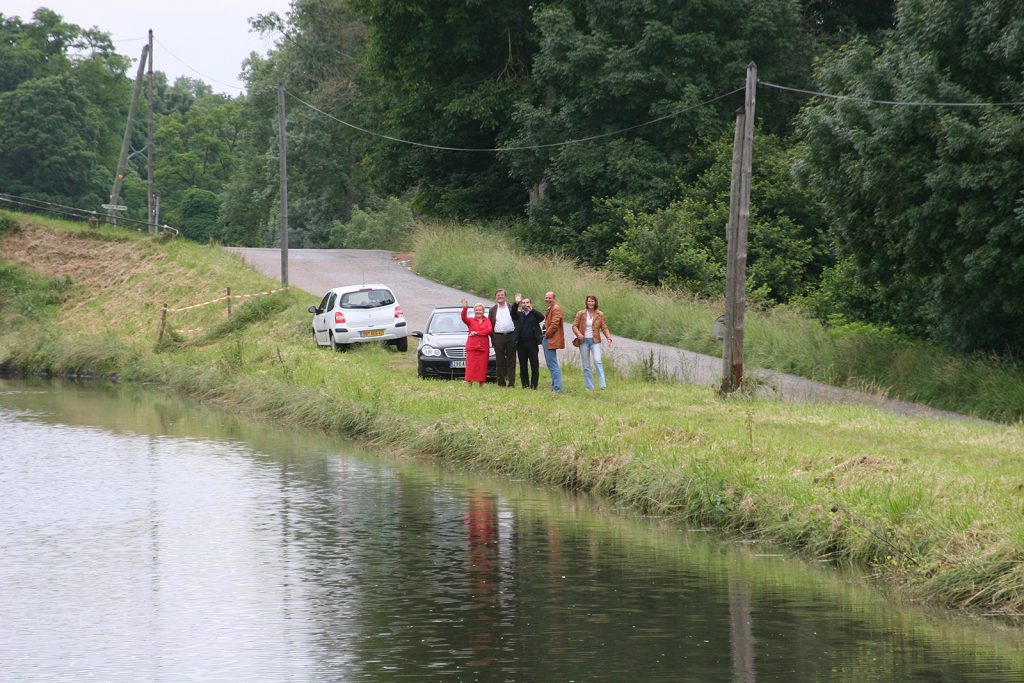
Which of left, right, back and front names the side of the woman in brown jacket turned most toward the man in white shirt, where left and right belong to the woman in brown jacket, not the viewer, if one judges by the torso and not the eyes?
right

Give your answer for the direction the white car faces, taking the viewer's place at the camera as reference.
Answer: facing away from the viewer and to the left of the viewer

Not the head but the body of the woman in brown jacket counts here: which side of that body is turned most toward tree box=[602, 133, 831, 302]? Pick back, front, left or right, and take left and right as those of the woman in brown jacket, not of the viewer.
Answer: back

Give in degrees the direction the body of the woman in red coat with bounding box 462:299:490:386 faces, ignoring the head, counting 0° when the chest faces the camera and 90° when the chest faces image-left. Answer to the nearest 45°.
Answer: approximately 0°

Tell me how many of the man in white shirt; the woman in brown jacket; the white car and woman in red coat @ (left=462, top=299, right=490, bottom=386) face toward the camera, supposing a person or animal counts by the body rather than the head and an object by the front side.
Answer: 3
